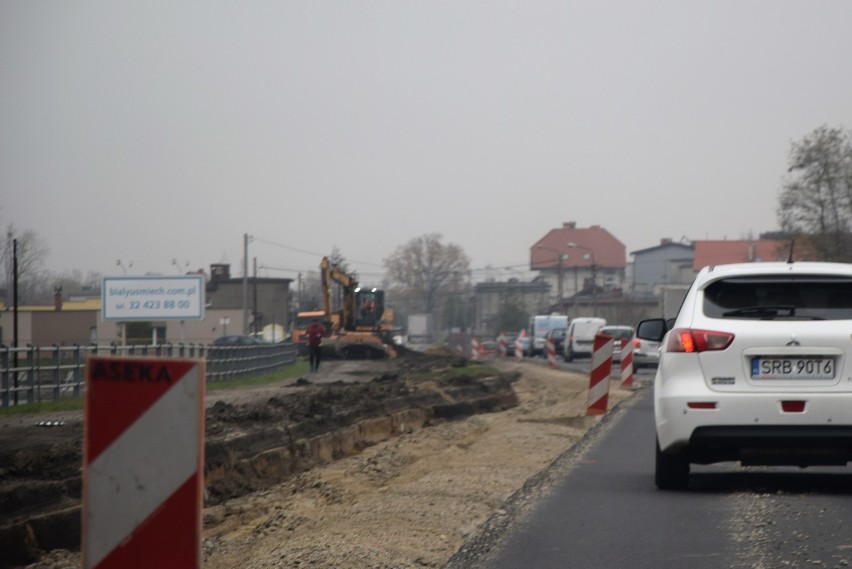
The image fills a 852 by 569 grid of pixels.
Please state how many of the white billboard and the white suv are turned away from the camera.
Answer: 1

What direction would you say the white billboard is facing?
toward the camera

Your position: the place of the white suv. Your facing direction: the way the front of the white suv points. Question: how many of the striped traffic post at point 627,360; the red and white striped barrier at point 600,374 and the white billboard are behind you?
0

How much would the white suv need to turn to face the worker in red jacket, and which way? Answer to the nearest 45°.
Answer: approximately 45° to its left

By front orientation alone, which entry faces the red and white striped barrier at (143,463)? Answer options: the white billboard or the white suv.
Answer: the white billboard

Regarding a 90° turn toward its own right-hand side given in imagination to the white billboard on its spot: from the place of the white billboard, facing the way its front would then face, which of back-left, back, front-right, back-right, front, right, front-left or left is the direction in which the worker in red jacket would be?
back-left

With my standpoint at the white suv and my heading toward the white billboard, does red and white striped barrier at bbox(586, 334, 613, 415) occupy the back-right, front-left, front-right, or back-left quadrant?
front-right

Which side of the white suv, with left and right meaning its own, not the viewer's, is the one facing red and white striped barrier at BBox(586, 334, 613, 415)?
front

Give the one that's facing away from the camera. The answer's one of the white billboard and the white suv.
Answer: the white suv

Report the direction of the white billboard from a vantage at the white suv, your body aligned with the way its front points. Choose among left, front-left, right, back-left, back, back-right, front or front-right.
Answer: front-left

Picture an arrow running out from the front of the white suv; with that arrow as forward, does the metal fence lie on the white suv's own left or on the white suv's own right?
on the white suv's own left

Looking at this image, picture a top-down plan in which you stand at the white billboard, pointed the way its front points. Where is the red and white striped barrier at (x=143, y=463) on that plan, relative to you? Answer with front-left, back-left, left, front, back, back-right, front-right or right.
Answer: front

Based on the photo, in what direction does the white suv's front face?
away from the camera

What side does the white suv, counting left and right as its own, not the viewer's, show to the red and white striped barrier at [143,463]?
back

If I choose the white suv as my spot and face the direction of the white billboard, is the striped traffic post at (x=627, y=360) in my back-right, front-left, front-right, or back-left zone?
front-right

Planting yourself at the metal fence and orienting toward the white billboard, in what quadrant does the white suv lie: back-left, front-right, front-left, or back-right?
back-right

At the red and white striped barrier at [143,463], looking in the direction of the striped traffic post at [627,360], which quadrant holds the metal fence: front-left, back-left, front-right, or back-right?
front-left
